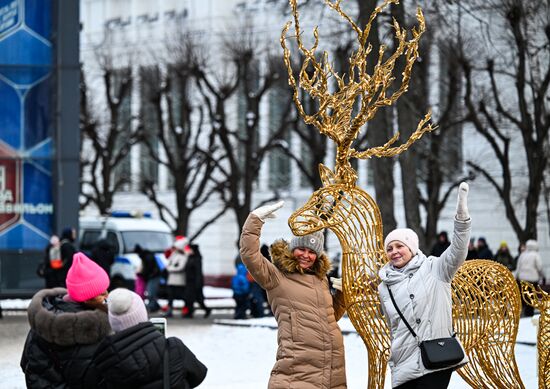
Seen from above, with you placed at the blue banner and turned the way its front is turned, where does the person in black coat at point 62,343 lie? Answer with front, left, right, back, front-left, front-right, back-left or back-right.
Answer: front

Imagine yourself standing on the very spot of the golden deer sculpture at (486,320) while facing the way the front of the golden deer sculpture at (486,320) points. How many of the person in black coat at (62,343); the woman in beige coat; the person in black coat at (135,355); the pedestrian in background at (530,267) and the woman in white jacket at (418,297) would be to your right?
1

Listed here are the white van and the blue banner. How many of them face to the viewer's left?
0

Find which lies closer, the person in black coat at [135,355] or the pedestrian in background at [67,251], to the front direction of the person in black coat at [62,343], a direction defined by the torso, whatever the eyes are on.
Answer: the pedestrian in background

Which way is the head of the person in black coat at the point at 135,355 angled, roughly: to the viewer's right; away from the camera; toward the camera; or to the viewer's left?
away from the camera

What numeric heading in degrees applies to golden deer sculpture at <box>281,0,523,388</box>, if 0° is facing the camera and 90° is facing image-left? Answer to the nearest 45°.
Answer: approximately 90°

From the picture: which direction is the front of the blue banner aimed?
toward the camera
